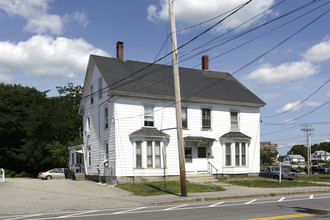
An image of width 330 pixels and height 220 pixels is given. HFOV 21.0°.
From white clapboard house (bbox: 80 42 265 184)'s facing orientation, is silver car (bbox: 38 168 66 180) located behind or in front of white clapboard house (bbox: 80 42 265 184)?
behind

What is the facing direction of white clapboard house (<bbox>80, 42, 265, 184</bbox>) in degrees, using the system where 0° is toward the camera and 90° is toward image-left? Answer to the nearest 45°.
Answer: approximately 315°
